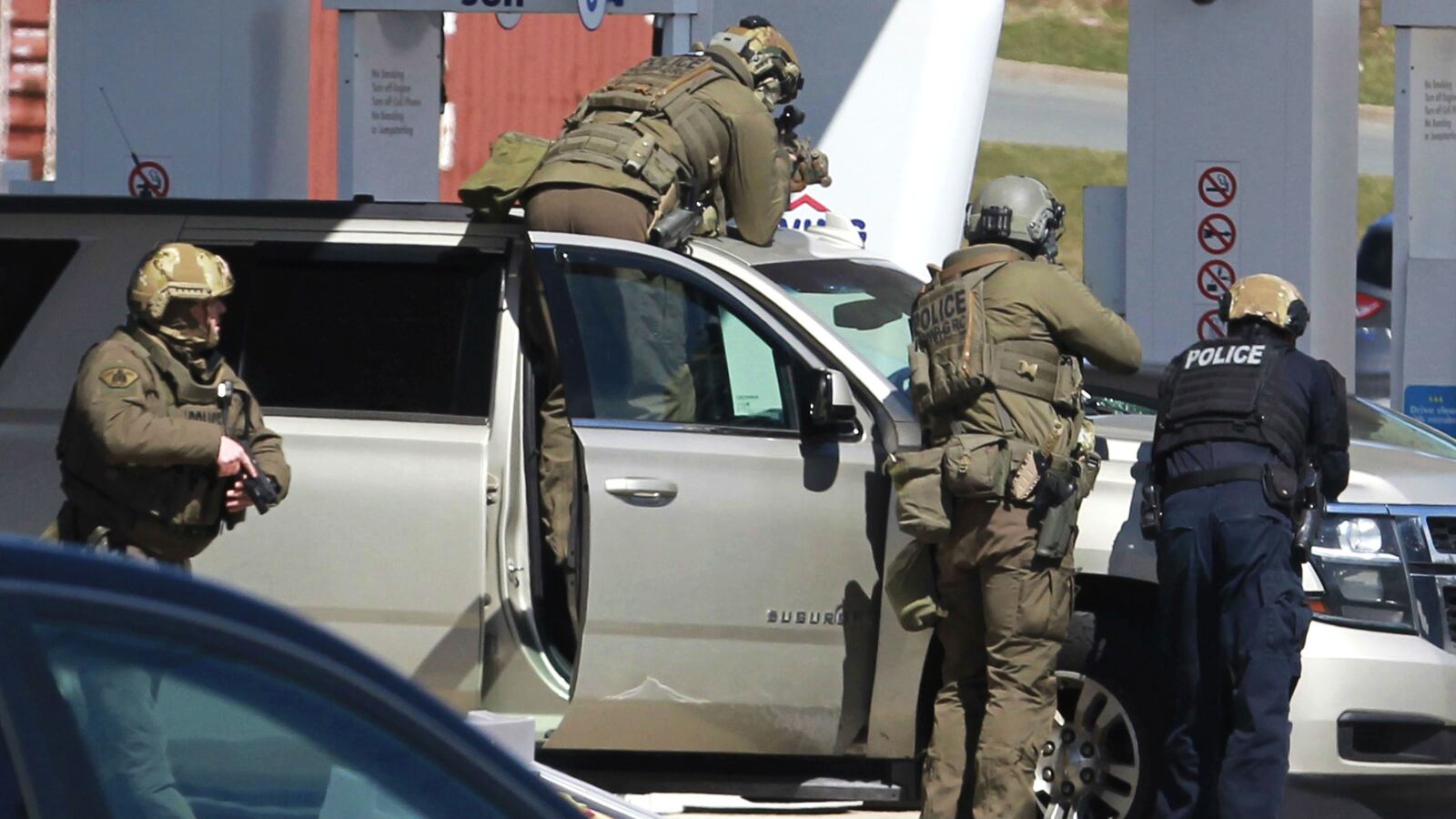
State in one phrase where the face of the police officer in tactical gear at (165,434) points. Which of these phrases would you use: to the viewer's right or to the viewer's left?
to the viewer's right

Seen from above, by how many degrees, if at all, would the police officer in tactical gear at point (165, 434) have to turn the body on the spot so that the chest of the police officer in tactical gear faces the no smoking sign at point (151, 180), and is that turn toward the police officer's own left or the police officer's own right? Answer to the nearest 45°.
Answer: approximately 135° to the police officer's own left

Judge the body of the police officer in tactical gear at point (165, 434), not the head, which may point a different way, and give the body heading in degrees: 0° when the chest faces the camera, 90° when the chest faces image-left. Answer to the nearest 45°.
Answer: approximately 315°

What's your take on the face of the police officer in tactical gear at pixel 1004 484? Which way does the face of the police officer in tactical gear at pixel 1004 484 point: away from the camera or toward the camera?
away from the camera

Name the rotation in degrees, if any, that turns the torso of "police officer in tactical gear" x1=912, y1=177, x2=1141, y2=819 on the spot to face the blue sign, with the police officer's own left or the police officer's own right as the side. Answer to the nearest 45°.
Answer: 0° — they already face it

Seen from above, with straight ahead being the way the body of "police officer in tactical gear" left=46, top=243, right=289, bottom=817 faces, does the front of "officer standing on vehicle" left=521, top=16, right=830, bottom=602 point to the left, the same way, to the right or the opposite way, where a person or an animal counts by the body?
to the left

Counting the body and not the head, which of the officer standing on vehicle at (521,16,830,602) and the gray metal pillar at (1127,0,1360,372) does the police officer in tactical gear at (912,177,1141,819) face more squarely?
the gray metal pillar

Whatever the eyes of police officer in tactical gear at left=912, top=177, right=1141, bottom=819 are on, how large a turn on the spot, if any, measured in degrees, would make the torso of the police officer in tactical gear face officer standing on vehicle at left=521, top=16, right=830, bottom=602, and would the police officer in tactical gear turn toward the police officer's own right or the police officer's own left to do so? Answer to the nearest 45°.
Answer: approximately 135° to the police officer's own left

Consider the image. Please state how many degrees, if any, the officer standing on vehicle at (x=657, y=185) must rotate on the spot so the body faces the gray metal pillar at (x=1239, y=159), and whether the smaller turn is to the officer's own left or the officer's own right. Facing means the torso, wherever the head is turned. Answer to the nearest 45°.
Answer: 0° — they already face it

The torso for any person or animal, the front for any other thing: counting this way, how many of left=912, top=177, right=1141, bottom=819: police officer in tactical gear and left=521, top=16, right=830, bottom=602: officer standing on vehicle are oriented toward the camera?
0

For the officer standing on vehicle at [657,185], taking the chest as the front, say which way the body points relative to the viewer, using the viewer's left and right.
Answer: facing away from the viewer and to the right of the viewer

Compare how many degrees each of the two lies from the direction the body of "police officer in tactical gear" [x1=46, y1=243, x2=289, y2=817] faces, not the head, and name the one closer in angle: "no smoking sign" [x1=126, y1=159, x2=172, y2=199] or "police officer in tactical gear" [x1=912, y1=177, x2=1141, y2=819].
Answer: the police officer in tactical gear

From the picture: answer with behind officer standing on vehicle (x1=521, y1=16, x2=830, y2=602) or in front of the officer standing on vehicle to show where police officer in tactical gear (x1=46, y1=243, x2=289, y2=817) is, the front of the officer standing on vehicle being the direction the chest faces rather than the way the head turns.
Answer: behind
